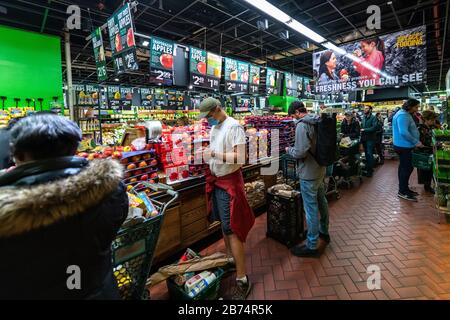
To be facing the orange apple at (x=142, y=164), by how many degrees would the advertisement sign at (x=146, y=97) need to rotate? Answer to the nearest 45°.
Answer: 0° — it already faces it

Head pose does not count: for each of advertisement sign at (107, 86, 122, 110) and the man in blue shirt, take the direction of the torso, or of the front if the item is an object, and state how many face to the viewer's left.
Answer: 0

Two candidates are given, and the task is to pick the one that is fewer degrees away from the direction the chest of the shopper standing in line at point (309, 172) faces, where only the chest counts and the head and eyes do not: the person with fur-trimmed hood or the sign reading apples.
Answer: the sign reading apples

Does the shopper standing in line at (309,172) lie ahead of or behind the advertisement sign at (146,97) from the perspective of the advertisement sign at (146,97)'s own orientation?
ahead

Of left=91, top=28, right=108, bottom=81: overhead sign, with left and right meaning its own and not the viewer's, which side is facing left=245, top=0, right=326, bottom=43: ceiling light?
left

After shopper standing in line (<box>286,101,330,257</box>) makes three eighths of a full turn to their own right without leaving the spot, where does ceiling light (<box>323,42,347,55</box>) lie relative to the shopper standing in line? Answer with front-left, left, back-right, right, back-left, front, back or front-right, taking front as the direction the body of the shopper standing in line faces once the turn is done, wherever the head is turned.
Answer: front-left

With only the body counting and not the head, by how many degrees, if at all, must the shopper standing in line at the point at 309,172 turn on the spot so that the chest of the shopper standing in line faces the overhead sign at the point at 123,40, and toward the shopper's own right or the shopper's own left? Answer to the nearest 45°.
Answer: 0° — they already face it

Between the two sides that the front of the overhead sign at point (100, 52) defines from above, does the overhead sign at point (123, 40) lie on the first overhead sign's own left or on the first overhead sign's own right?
on the first overhead sign's own left

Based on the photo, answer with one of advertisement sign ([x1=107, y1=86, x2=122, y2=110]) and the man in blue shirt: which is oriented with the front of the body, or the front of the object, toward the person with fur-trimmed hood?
the advertisement sign

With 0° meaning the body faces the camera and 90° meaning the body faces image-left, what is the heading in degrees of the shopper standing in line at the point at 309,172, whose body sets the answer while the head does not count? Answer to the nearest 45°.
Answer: approximately 90°
